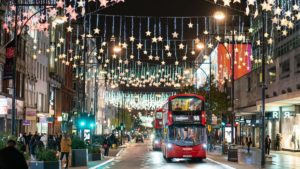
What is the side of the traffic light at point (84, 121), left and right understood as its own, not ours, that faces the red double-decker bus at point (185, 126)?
left

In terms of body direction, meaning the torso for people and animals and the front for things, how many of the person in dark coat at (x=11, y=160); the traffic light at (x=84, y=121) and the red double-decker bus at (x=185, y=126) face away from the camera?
1

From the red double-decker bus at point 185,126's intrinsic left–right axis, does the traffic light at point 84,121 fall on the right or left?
on its right

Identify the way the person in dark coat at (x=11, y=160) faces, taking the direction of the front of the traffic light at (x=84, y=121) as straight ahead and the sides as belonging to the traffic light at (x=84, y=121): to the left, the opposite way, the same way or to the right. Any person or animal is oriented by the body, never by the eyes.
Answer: the opposite way

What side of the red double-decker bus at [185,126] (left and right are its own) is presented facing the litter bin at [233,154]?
left

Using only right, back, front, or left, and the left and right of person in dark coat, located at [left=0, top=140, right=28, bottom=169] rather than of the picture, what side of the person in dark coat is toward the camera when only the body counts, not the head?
back

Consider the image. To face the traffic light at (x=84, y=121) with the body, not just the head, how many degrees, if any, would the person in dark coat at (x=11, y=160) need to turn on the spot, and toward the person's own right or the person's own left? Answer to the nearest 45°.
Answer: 0° — they already face it

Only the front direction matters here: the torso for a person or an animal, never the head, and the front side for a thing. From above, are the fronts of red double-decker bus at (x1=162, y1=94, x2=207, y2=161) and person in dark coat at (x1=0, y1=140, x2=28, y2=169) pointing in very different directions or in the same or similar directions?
very different directions

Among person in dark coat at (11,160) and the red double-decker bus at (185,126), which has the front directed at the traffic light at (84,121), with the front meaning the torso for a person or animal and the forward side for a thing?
the person in dark coat

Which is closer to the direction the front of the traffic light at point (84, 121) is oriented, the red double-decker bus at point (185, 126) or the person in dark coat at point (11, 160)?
the person in dark coat

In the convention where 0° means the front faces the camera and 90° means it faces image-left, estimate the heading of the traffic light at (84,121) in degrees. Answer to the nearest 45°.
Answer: approximately 0°

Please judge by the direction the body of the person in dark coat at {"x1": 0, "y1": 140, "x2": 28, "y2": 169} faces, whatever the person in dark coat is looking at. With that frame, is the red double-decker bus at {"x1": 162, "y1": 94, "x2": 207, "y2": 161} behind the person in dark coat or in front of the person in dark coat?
in front

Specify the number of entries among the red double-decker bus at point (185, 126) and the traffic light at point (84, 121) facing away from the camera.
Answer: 0
